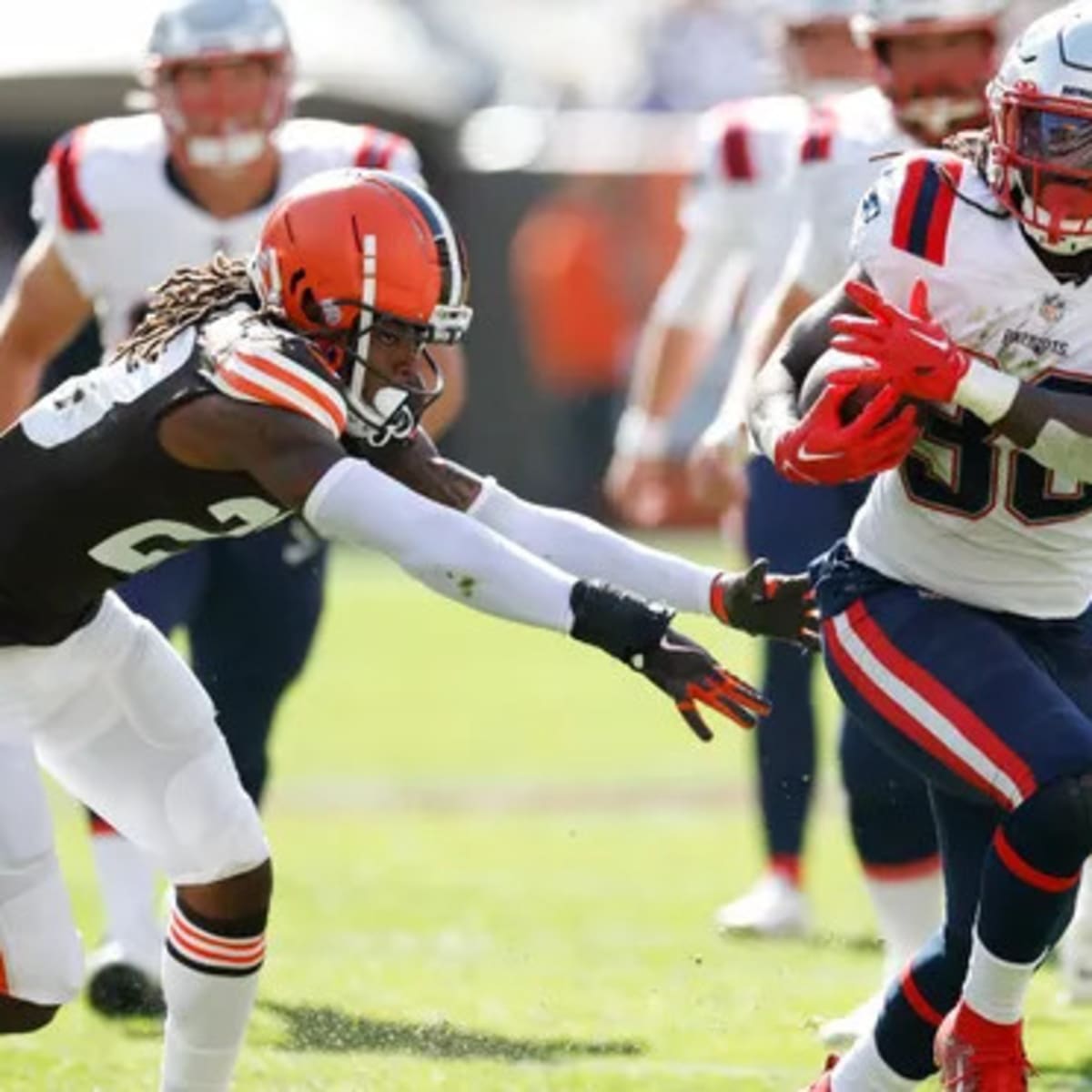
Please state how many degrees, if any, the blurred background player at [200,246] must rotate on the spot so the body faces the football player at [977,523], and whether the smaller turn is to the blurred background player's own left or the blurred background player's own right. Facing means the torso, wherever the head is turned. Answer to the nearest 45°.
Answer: approximately 45° to the blurred background player's own left

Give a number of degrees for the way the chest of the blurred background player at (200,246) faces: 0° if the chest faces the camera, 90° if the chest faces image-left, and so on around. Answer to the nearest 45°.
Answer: approximately 0°

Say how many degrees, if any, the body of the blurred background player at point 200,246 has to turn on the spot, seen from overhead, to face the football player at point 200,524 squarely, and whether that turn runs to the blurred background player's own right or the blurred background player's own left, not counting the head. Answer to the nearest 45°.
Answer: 0° — they already face them
